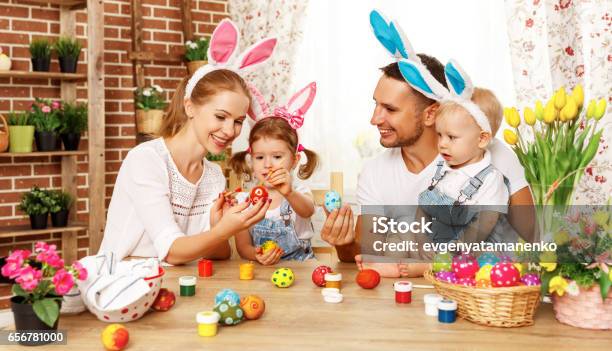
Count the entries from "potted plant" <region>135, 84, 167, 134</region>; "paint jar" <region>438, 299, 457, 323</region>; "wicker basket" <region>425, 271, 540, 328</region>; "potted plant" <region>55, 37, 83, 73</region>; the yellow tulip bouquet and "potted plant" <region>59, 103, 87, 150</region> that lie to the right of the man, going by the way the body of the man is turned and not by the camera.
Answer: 3

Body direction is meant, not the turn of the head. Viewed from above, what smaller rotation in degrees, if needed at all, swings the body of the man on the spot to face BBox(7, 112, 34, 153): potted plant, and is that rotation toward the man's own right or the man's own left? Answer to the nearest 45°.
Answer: approximately 90° to the man's own right

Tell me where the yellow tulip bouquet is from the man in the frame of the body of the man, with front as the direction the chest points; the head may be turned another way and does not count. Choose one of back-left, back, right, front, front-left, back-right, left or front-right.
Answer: left

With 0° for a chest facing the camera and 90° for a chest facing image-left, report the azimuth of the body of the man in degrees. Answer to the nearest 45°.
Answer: approximately 45°

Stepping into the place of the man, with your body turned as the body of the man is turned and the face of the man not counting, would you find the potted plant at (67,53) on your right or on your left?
on your right

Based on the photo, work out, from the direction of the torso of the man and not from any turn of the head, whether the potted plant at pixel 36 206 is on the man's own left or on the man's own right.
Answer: on the man's own right

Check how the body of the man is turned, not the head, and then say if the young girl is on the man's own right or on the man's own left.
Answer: on the man's own right

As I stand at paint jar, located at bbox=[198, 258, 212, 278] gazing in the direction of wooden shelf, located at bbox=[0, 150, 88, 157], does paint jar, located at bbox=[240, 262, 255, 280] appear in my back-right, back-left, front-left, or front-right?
back-right

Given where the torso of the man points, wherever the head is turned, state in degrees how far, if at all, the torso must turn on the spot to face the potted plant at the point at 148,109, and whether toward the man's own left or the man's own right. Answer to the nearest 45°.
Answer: approximately 90° to the man's own right

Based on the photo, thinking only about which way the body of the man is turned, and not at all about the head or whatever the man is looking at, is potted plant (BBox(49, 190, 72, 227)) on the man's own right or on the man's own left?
on the man's own right

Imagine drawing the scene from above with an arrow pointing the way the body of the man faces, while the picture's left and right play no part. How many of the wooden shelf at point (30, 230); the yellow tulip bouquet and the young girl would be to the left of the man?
1

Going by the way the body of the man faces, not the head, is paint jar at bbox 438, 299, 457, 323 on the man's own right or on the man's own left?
on the man's own left

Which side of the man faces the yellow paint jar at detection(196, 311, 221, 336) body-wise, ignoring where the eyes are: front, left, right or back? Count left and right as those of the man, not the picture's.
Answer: front

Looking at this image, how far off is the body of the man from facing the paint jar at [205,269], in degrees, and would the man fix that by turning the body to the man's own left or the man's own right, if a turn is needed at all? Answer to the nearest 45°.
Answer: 0° — they already face it

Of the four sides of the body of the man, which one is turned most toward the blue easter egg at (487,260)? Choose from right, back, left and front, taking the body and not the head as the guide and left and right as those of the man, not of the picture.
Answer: left

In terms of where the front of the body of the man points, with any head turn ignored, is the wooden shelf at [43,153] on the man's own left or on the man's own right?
on the man's own right

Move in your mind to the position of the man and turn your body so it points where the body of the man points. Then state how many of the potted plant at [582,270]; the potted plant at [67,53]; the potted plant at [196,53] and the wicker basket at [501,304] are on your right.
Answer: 2

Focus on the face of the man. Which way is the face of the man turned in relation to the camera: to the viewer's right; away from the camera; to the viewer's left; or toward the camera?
to the viewer's left

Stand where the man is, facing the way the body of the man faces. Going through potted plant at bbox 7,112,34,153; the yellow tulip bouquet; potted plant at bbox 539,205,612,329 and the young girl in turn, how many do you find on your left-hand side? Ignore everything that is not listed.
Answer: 2
